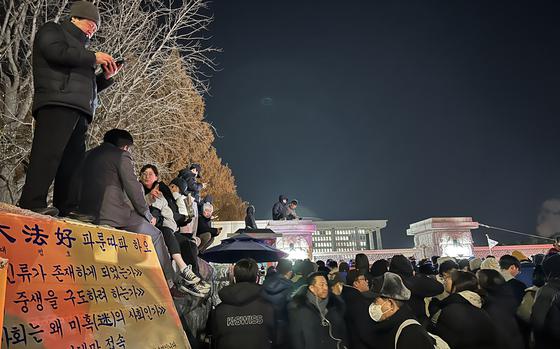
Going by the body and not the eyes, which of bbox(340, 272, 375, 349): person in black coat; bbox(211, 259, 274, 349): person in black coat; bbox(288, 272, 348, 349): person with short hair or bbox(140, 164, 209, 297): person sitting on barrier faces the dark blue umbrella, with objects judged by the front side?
bbox(211, 259, 274, 349): person in black coat

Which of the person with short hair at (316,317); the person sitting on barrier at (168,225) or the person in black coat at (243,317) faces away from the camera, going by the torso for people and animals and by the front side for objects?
the person in black coat

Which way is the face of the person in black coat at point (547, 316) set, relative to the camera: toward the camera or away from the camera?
away from the camera

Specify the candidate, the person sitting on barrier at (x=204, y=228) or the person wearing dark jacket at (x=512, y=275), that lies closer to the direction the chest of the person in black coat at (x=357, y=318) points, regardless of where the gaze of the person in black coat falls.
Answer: the person wearing dark jacket

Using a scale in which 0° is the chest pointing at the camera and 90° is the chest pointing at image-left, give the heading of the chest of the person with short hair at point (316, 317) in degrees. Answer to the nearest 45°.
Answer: approximately 315°

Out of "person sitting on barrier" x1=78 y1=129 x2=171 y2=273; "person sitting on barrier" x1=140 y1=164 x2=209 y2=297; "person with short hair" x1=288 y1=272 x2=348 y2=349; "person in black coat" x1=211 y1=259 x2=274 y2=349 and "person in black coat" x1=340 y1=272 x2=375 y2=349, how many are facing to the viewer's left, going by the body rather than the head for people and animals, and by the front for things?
0

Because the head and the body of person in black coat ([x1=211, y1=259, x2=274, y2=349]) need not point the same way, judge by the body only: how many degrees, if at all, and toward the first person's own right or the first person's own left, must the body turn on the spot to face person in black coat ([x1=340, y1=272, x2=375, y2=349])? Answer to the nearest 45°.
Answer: approximately 45° to the first person's own right

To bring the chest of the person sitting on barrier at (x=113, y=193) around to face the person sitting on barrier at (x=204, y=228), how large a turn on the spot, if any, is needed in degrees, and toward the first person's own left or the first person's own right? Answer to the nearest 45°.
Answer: approximately 45° to the first person's own left

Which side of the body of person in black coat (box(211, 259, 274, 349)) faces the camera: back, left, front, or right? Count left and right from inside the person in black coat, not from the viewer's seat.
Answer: back

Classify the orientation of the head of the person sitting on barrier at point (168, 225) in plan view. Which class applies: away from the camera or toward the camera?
toward the camera

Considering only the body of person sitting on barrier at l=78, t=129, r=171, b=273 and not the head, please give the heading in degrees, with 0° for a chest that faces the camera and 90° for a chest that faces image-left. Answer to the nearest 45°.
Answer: approximately 225°
